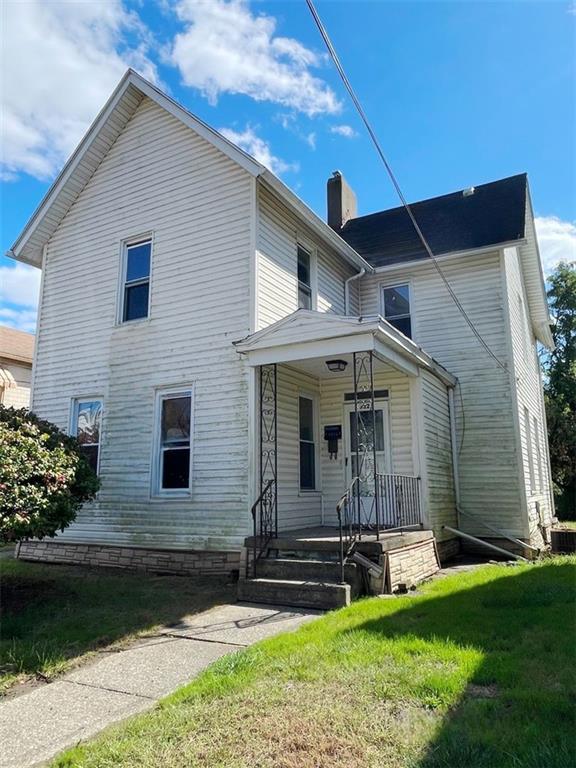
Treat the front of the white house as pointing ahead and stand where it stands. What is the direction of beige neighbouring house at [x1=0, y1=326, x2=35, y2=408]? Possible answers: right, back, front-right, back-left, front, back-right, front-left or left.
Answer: right

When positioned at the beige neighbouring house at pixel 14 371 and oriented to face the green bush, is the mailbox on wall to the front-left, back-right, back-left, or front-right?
front-left

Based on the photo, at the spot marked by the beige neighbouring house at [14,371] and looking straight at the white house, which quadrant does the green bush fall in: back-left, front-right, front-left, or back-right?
front-right

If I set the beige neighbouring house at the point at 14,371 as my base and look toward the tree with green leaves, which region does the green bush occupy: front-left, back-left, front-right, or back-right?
front-right

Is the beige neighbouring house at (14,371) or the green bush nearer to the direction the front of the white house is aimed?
the green bush
